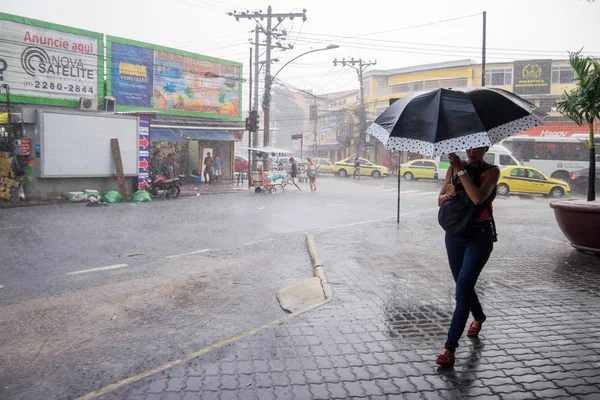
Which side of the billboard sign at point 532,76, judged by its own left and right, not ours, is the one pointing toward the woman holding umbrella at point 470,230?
front

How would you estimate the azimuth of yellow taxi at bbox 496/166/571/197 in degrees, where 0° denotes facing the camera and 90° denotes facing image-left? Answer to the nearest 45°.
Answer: approximately 270°

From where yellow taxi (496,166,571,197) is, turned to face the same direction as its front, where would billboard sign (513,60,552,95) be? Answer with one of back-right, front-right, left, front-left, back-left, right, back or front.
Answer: left

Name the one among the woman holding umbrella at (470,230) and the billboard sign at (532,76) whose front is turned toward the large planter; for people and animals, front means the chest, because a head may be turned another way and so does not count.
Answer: the billboard sign

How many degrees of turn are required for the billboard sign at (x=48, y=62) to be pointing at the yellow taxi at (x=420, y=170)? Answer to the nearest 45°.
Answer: approximately 45° to its left

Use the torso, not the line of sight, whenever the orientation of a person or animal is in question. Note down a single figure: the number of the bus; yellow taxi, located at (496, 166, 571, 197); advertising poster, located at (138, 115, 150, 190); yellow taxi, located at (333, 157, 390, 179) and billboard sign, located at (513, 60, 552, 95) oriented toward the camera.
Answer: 2

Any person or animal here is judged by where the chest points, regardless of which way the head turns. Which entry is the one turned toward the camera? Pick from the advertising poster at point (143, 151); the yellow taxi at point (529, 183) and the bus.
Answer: the advertising poster

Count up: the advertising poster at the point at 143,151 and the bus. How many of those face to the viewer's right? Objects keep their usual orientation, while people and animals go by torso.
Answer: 1

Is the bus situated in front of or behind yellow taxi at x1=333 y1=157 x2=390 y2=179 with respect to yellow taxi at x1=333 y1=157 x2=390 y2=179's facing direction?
in front

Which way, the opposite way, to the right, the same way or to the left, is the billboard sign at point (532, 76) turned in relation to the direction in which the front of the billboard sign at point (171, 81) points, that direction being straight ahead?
to the right

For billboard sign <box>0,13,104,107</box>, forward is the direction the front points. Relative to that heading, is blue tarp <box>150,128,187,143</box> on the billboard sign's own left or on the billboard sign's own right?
on the billboard sign's own left

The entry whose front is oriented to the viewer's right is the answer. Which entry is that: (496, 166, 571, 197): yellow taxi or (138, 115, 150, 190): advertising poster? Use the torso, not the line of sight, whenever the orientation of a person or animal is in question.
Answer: the yellow taxi

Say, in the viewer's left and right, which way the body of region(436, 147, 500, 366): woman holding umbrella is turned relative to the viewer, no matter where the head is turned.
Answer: facing the viewer and to the left of the viewer
